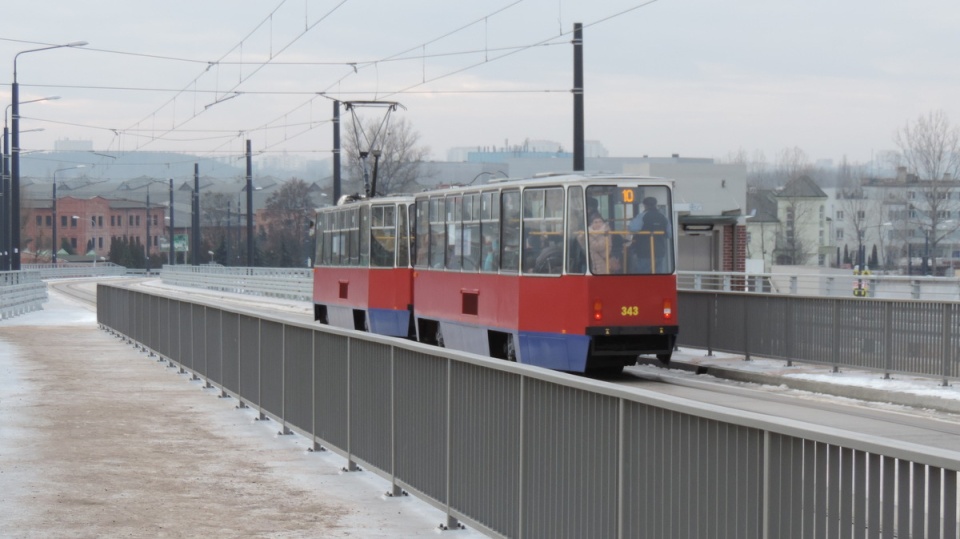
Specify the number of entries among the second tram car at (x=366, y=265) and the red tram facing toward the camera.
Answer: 0

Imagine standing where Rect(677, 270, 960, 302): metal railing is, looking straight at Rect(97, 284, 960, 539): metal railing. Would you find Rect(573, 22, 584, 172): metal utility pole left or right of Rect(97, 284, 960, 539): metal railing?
right

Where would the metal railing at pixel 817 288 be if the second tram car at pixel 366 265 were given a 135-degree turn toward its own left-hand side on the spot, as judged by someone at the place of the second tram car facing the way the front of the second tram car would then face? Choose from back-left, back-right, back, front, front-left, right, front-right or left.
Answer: left

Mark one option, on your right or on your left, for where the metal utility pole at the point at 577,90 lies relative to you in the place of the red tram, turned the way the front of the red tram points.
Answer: on your right

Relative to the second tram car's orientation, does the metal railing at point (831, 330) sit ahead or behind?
behind

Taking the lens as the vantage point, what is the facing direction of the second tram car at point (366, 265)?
facing away from the viewer and to the left of the viewer

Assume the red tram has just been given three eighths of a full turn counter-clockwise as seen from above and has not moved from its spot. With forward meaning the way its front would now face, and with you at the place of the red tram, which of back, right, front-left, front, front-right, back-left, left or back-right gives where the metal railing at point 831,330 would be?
left

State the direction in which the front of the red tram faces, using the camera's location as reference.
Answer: facing away from the viewer and to the left of the viewer
